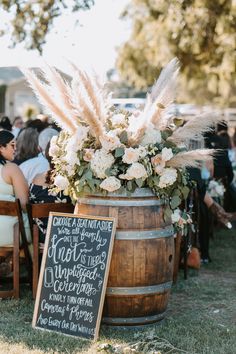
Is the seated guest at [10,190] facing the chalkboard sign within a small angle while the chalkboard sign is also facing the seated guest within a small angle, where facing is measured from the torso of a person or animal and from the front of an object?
no

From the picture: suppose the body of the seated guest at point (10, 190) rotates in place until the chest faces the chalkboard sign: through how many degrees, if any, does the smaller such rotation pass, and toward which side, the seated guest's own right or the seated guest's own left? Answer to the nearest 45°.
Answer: approximately 90° to the seated guest's own right

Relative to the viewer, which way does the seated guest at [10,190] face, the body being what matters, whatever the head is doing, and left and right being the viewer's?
facing away from the viewer and to the right of the viewer

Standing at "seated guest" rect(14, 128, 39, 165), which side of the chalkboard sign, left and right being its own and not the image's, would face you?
back

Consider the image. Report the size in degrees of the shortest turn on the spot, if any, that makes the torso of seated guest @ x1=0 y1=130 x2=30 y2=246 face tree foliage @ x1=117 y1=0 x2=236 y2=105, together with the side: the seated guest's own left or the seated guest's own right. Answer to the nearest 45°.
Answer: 0° — they already face it

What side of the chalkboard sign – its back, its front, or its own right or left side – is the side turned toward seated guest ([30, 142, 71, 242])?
back

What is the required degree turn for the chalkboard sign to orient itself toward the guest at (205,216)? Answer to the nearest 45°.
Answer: approximately 135° to its left

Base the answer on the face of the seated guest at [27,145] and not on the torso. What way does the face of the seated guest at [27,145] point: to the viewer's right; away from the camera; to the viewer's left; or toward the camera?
away from the camera

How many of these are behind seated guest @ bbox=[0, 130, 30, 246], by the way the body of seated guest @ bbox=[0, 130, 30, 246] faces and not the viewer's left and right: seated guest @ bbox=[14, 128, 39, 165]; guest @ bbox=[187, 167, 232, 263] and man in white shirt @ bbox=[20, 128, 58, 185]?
0

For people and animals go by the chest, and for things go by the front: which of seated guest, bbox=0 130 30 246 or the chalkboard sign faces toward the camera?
the chalkboard sign

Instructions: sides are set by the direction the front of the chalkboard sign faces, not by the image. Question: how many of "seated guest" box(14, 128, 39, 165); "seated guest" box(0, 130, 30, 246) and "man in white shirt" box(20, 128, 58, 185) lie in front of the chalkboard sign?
0

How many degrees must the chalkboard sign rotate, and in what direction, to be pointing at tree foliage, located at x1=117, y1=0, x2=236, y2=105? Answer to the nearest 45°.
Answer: approximately 180°

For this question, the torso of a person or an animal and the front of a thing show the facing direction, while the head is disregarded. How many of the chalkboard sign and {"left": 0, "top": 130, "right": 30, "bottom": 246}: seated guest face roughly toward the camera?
1

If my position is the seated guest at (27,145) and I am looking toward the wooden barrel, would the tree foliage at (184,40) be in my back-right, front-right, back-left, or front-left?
back-left

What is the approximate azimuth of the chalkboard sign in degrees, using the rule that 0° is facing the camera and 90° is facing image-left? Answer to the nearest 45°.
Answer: approximately 0°
